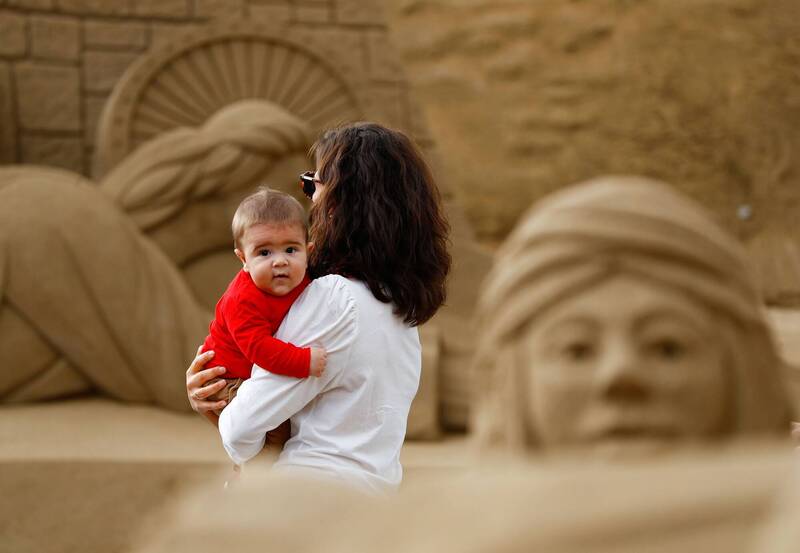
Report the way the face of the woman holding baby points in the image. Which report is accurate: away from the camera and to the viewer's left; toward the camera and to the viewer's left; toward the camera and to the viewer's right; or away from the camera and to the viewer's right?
away from the camera and to the viewer's left

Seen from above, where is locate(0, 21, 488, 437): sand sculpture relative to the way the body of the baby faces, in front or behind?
behind

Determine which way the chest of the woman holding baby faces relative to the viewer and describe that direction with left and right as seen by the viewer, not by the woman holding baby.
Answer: facing away from the viewer and to the left of the viewer

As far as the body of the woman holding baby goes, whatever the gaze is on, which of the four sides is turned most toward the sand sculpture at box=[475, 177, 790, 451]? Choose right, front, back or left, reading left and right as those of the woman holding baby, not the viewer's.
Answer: right
